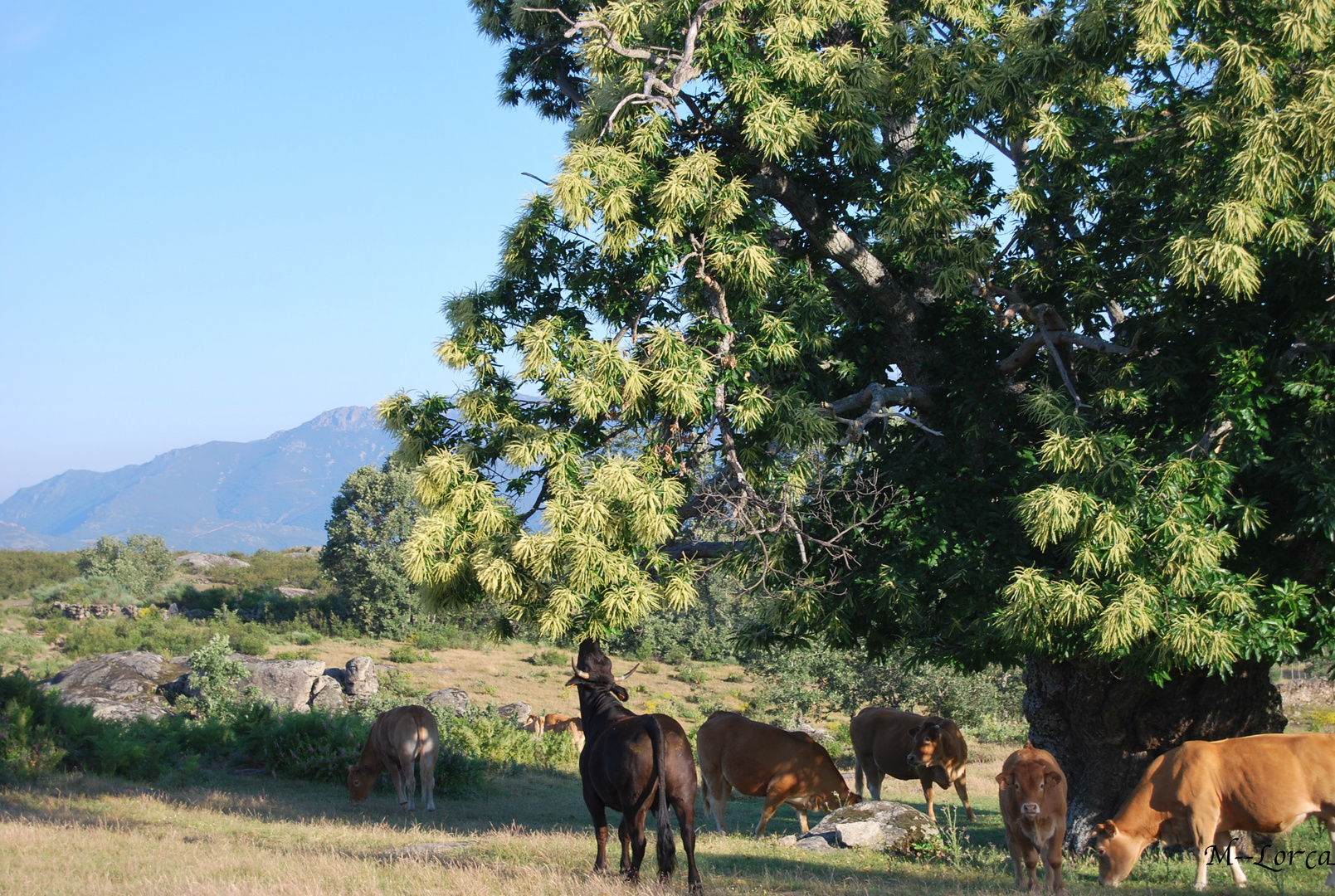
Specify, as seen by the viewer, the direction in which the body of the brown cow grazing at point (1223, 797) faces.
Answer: to the viewer's left

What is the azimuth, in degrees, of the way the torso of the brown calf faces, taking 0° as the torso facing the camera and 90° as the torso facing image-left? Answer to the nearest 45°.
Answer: approximately 0°

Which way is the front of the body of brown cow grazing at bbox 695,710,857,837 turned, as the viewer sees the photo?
to the viewer's right

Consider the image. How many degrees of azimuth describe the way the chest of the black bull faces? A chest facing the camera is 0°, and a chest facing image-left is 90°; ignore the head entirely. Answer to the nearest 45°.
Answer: approximately 135°

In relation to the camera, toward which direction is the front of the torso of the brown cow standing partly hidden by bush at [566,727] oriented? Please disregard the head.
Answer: to the viewer's left
